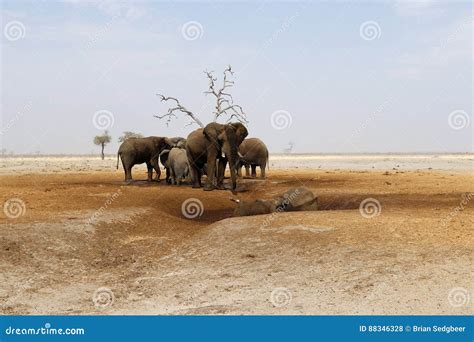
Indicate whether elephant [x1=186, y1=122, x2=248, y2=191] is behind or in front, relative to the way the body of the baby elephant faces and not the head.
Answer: behind

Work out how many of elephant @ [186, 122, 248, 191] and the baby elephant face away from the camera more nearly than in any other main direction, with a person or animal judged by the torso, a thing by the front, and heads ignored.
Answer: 1

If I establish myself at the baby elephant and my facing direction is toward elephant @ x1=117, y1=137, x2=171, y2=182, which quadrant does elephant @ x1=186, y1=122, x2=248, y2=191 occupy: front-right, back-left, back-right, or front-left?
back-left

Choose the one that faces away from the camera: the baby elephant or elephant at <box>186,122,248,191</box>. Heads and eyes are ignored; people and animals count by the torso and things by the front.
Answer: the baby elephant

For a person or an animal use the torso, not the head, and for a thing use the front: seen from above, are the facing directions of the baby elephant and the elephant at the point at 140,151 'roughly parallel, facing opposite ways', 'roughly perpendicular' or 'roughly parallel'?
roughly perpendicular

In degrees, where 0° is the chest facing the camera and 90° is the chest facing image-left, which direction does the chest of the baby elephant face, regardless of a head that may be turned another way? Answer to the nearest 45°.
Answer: approximately 180°
